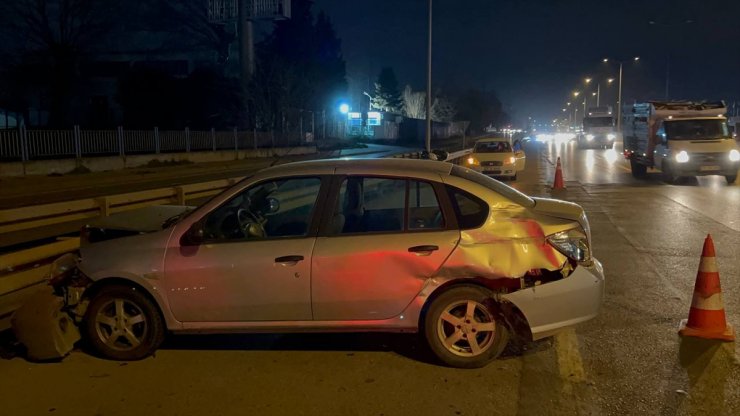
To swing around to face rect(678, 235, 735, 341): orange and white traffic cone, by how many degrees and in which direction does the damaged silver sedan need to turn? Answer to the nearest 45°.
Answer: approximately 180°

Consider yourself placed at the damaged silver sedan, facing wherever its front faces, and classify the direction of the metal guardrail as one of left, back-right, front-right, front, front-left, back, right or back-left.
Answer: front-right

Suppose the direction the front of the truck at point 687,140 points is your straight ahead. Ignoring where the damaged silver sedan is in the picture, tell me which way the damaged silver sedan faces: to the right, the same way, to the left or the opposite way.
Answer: to the right

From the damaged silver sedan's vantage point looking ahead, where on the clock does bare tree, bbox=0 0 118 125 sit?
The bare tree is roughly at 2 o'clock from the damaged silver sedan.

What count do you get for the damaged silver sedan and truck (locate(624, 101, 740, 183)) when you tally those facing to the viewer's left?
1

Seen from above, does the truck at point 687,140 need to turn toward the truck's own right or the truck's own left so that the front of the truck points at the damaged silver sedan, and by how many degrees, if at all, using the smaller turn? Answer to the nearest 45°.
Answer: approximately 45° to the truck's own right

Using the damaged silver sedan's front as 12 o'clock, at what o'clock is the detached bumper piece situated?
The detached bumper piece is roughly at 12 o'clock from the damaged silver sedan.

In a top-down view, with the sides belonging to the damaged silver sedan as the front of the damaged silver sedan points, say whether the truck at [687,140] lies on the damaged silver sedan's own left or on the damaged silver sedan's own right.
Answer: on the damaged silver sedan's own right

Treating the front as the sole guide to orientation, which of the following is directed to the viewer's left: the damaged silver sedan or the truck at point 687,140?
the damaged silver sedan

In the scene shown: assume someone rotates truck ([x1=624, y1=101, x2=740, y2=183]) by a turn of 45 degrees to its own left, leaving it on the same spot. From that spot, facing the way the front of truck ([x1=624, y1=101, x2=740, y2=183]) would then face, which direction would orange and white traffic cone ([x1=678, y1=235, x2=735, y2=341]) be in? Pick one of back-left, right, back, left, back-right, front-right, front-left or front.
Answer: right

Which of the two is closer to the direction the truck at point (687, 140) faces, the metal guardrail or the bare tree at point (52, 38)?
the metal guardrail

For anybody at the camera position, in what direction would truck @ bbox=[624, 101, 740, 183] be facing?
facing the viewer and to the right of the viewer

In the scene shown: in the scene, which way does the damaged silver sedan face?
to the viewer's left
